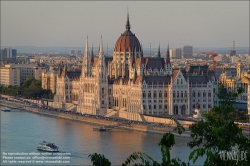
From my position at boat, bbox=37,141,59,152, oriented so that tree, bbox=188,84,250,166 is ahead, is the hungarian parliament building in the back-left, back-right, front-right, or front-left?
back-left

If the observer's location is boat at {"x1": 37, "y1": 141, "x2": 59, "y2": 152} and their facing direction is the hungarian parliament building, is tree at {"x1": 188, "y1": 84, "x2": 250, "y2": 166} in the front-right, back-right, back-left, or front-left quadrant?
back-right

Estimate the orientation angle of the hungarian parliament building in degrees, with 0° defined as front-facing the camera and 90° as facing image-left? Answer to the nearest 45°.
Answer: approximately 45°

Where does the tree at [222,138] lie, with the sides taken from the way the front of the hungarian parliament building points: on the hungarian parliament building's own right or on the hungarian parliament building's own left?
on the hungarian parliament building's own left
